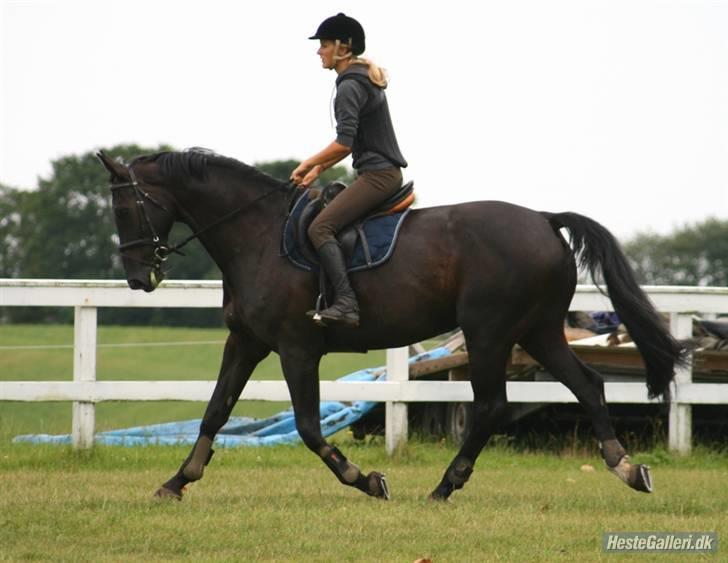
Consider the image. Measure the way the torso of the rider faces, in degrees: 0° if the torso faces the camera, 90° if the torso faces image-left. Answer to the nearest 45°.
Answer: approximately 90°

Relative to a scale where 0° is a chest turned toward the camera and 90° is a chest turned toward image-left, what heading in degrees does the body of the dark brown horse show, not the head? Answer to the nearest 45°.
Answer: approximately 90°

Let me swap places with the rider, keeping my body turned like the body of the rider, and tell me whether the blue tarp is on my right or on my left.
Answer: on my right

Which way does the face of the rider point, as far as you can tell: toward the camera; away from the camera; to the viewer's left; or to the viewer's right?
to the viewer's left

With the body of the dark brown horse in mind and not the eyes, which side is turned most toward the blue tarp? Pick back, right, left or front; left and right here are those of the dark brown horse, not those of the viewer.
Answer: right

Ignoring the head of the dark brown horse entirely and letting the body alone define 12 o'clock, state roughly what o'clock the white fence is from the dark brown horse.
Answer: The white fence is roughly at 2 o'clock from the dark brown horse.
